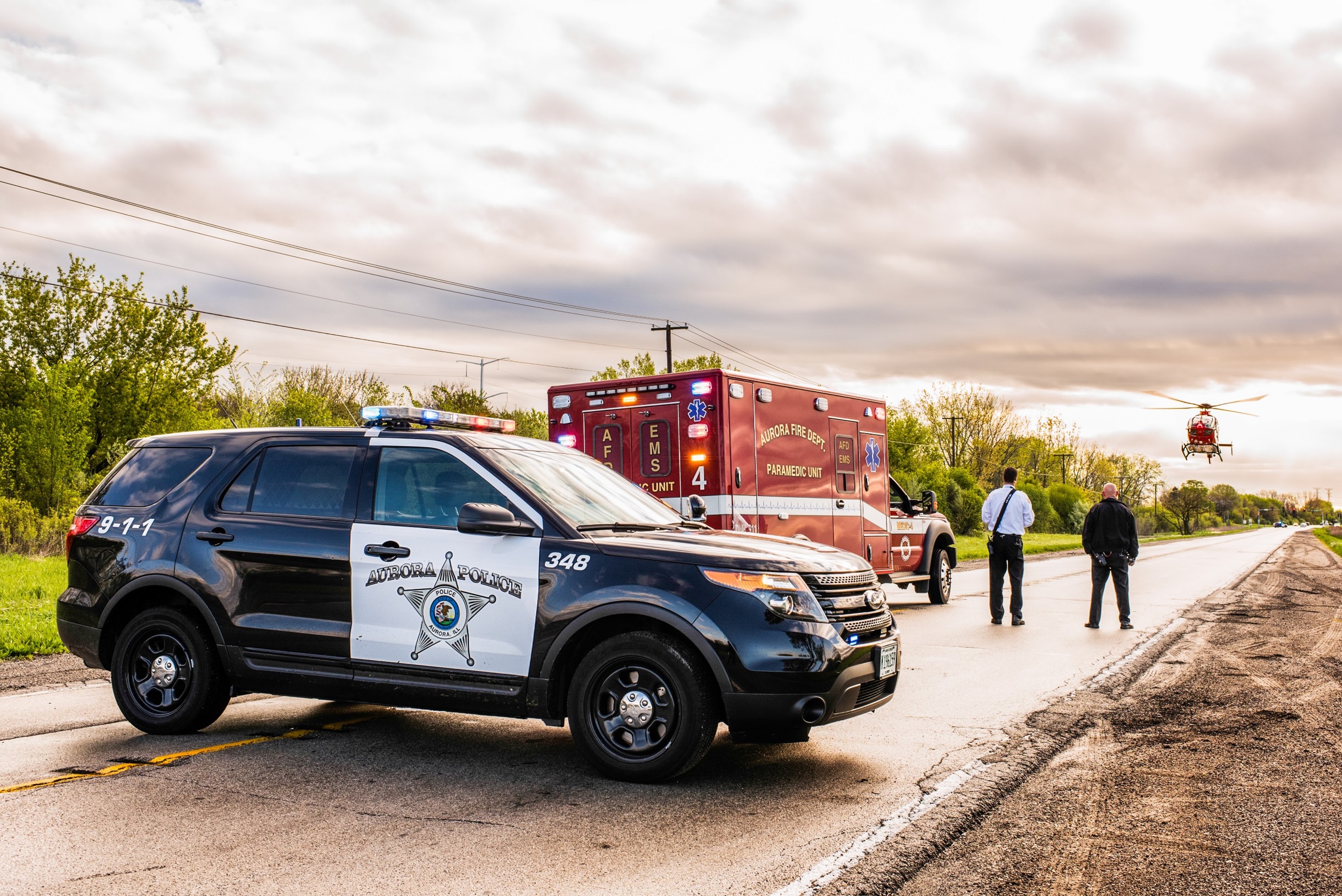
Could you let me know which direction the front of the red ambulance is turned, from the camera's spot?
facing away from the viewer and to the right of the viewer

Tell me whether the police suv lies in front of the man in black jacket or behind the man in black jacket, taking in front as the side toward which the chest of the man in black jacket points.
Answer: behind

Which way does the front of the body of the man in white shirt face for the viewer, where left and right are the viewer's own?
facing away from the viewer

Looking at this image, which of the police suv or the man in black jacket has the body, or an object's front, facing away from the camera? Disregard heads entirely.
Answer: the man in black jacket

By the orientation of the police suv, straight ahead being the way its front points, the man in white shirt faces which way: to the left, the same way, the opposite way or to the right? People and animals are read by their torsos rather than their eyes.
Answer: to the left

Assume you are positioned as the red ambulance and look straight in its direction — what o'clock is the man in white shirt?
The man in white shirt is roughly at 1 o'clock from the red ambulance.

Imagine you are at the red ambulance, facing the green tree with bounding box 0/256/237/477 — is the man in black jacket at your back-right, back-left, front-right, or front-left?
back-right

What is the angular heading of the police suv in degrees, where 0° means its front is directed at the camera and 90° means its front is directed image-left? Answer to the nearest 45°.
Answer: approximately 315°

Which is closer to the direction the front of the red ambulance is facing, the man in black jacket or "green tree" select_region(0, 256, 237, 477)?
the man in black jacket

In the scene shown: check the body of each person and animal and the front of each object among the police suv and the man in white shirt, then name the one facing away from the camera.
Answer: the man in white shirt

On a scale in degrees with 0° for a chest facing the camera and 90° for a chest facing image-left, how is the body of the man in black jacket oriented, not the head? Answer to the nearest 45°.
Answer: approximately 180°

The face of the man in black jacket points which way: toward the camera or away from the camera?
away from the camera

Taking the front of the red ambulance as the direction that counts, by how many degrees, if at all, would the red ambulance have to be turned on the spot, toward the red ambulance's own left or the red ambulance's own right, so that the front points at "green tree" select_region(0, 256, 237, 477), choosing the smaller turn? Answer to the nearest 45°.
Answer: approximately 90° to the red ambulance's own left

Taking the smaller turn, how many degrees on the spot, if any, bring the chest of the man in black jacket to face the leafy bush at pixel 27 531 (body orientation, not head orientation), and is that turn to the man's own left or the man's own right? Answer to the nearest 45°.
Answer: approximately 90° to the man's own left
